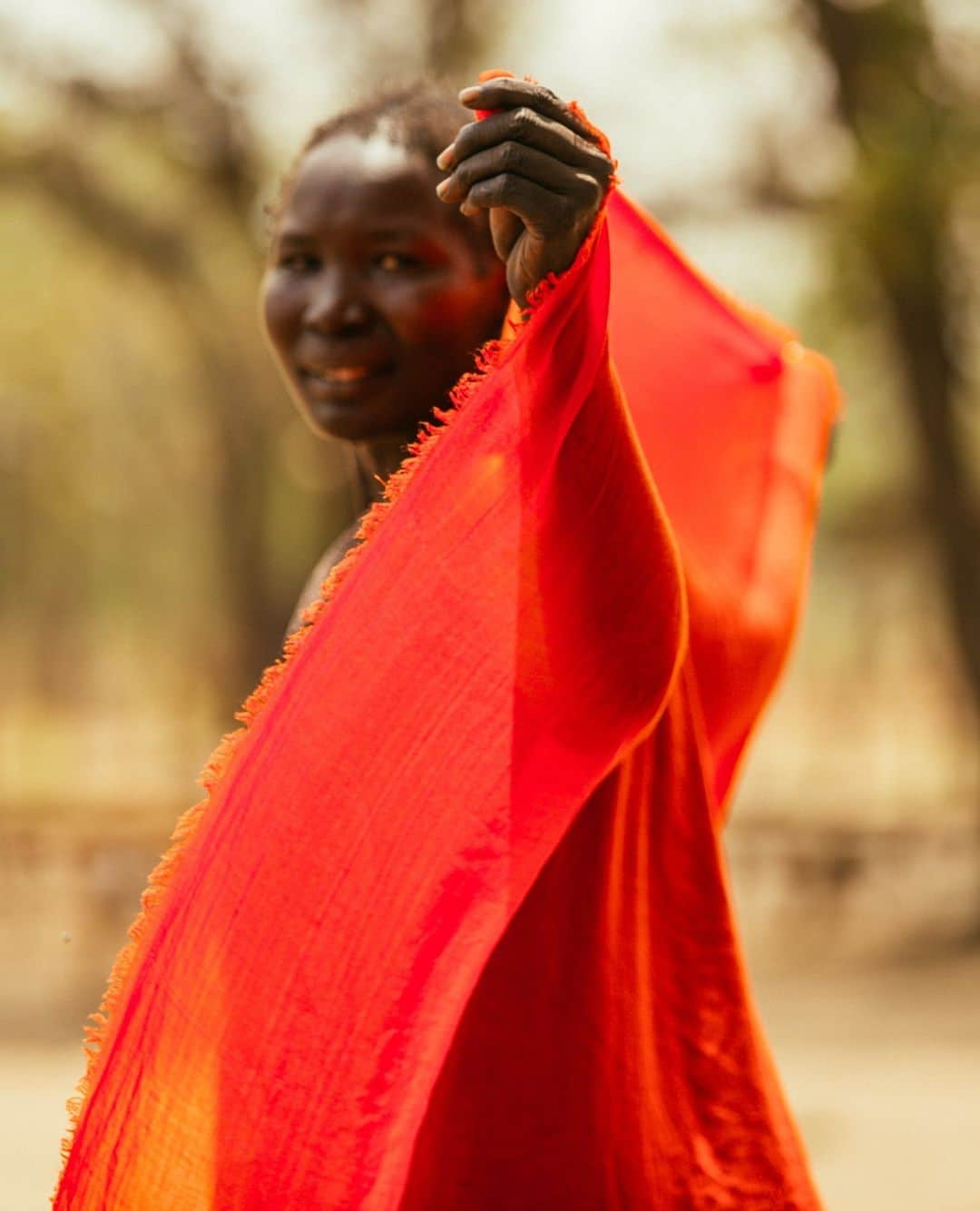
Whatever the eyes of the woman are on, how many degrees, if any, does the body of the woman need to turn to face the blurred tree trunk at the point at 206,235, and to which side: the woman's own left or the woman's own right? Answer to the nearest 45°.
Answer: approximately 135° to the woman's own right

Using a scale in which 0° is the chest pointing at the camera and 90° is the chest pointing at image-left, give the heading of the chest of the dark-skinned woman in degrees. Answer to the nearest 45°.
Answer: approximately 45°

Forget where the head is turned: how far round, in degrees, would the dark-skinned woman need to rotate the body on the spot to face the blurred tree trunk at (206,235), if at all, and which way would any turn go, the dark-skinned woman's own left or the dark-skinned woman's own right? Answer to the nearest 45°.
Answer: approximately 135° to the dark-skinned woman's own right

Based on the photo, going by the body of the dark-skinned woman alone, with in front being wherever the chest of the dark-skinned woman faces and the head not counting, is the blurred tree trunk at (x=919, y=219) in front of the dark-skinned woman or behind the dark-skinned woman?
behind
